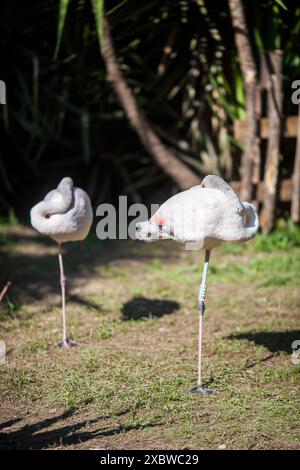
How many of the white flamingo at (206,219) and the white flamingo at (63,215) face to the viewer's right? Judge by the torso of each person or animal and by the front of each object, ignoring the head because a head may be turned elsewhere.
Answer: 1

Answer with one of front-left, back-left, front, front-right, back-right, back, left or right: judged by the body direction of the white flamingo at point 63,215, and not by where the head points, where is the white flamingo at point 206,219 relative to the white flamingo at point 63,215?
left

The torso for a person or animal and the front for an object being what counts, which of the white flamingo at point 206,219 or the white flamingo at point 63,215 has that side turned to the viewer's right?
the white flamingo at point 206,219

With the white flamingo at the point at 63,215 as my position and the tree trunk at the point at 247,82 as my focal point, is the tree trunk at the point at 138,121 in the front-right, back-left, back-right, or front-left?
front-left

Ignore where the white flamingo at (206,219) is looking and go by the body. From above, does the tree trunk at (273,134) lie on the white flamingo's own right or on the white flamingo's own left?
on the white flamingo's own left

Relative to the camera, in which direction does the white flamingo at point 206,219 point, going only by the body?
to the viewer's right

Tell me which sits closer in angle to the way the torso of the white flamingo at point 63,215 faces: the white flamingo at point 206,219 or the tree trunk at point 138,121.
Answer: the white flamingo

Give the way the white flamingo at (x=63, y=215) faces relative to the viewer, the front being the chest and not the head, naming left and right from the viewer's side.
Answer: facing the viewer and to the left of the viewer

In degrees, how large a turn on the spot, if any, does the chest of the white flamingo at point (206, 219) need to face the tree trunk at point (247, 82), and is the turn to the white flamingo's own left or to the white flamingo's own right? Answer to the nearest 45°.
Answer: approximately 90° to the white flamingo's own left

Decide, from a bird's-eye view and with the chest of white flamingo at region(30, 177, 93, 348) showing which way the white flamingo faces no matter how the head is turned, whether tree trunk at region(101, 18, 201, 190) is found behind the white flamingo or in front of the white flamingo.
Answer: behind
